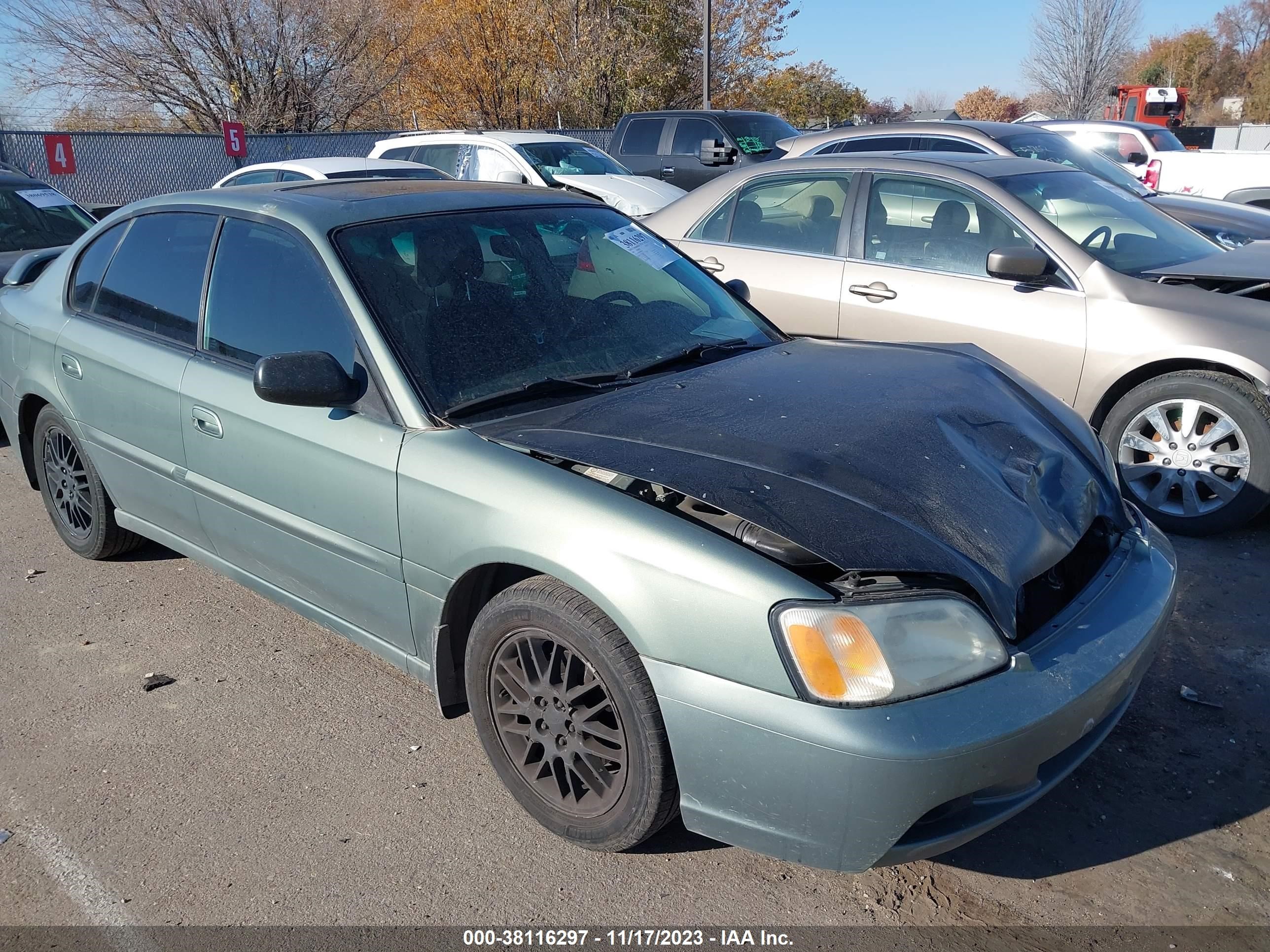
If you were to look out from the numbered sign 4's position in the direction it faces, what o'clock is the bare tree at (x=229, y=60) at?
The bare tree is roughly at 7 o'clock from the numbered sign 4.

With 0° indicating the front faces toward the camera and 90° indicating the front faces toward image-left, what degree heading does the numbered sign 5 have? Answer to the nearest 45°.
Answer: approximately 0°

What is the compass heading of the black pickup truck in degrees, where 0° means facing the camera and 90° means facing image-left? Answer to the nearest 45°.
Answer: approximately 315°

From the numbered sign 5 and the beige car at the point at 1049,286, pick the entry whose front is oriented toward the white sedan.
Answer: the numbered sign 5

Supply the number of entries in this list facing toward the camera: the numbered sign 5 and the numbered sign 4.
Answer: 2

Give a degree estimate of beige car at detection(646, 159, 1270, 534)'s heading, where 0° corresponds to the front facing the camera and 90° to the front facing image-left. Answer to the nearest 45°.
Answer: approximately 315°

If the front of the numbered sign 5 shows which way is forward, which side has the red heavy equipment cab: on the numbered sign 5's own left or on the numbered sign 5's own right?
on the numbered sign 5's own left

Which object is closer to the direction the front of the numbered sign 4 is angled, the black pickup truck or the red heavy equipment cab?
the black pickup truck

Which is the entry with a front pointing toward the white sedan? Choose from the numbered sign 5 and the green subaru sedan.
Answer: the numbered sign 5
